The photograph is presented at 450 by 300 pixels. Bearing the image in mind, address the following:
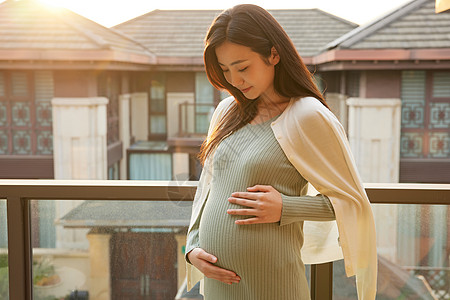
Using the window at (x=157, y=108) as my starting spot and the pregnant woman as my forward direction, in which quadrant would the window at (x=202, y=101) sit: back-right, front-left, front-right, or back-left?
front-left

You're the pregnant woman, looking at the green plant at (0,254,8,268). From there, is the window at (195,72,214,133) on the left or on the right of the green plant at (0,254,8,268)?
right

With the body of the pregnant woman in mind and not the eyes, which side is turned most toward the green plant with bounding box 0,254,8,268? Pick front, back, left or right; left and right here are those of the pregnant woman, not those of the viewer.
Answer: right

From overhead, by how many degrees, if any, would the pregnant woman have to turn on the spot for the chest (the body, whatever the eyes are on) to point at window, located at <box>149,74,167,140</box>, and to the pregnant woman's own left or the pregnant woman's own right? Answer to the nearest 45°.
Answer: approximately 135° to the pregnant woman's own right

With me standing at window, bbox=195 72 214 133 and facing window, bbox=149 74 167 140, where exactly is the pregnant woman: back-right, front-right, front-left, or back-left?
back-left

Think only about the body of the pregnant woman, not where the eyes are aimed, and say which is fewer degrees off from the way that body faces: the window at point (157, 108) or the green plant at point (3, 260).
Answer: the green plant

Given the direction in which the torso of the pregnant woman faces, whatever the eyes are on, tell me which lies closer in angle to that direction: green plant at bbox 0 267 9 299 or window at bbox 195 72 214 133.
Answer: the green plant

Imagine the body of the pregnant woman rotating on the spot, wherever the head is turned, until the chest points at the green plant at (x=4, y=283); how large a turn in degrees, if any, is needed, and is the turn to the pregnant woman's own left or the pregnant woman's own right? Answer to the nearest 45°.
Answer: approximately 90° to the pregnant woman's own right

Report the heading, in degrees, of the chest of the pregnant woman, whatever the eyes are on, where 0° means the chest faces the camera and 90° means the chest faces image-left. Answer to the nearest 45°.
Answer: approximately 45°

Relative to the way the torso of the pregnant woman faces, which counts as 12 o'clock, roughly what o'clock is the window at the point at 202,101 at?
The window is roughly at 4 o'clock from the pregnant woman.

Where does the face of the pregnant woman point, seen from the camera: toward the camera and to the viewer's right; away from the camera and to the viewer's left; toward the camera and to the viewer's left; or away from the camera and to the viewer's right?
toward the camera and to the viewer's left
